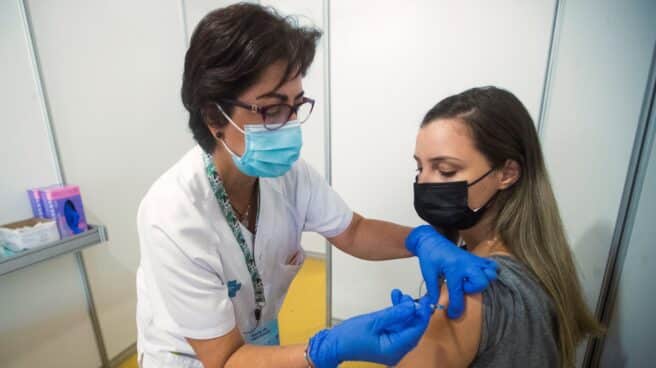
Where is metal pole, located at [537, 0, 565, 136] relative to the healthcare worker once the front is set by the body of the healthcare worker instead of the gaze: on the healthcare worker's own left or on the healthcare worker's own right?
on the healthcare worker's own left

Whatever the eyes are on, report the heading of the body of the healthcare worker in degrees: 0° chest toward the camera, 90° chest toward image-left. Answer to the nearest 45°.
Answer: approximately 315°

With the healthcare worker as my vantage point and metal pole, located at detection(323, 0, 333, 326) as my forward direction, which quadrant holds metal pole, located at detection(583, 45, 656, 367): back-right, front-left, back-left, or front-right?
front-right

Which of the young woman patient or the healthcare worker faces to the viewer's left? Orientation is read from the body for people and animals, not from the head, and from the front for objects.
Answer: the young woman patient

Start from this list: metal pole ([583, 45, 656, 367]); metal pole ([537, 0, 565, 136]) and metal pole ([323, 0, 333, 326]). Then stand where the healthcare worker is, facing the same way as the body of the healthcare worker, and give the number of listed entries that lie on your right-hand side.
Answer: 0

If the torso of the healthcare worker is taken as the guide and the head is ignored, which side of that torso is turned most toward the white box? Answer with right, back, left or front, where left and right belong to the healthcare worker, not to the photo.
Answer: back

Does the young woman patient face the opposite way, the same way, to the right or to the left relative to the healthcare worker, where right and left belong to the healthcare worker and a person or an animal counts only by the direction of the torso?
the opposite way

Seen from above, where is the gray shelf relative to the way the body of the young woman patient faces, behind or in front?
in front

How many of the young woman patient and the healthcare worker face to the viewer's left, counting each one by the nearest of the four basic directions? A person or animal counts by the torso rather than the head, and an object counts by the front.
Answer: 1

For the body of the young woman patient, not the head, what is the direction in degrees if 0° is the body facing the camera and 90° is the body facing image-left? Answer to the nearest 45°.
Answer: approximately 90°

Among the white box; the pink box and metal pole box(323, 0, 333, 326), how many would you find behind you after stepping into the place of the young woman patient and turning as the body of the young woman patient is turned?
0

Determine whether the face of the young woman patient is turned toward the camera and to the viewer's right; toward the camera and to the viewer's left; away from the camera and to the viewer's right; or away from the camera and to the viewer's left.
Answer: toward the camera and to the viewer's left

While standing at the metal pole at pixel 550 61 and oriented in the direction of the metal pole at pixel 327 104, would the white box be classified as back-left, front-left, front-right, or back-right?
front-left
